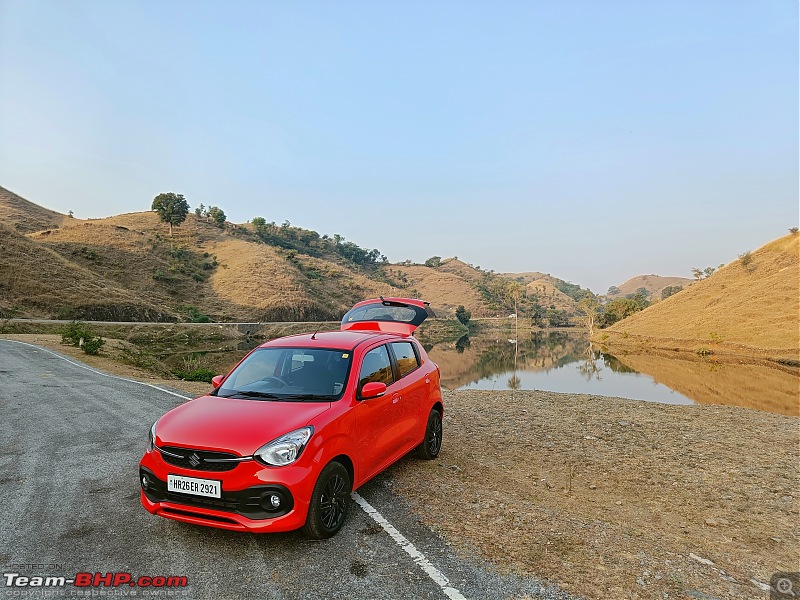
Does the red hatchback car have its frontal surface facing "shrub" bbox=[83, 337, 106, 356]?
no

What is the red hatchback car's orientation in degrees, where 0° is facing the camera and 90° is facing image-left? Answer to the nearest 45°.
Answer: approximately 45°
